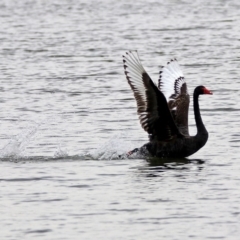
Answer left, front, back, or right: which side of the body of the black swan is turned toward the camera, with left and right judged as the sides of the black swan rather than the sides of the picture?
right
